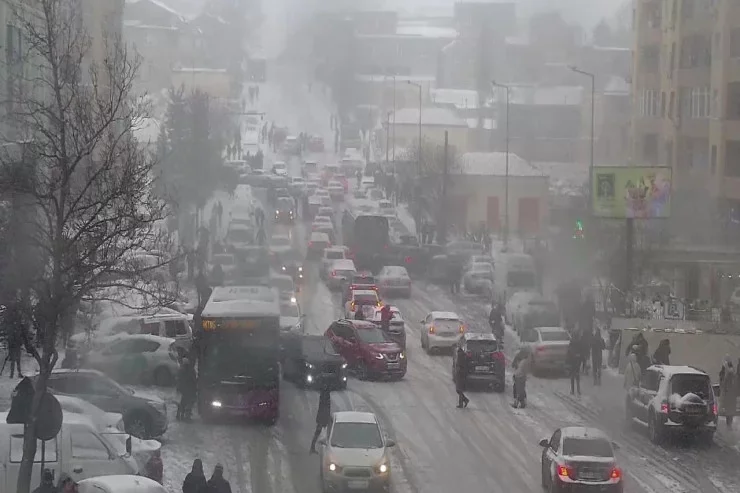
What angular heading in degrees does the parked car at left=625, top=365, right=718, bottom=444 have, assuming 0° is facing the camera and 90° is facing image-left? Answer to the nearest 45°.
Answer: approximately 135°

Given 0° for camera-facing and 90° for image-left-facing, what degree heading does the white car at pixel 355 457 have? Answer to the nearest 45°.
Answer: approximately 0°

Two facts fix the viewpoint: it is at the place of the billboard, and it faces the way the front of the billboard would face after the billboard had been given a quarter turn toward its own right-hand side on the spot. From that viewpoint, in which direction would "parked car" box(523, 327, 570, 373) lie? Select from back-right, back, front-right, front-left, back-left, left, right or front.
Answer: left

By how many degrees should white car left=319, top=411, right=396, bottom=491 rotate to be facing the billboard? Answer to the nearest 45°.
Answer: approximately 135° to its left

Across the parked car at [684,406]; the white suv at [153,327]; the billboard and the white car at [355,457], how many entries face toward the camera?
2

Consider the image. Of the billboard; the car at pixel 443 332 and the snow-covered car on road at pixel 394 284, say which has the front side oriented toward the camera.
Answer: the billboard

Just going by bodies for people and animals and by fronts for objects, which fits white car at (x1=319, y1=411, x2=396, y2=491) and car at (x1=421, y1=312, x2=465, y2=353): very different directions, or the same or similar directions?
very different directions

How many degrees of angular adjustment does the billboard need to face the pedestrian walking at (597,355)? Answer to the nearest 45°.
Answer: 0° — it already faces them

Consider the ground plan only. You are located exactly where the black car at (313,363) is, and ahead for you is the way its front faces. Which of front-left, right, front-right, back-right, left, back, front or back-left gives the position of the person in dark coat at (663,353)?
front-left

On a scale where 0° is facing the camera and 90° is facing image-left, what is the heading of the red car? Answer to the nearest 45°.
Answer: approximately 315°

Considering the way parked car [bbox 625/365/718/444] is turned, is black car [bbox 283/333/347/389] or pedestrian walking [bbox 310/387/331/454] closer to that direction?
the black car

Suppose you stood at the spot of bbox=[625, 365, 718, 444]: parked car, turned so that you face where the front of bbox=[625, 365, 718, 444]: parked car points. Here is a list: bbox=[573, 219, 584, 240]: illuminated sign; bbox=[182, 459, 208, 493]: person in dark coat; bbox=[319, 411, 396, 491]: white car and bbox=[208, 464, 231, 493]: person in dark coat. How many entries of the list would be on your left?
3

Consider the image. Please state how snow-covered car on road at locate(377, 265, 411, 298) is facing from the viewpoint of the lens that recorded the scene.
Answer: facing away from the viewer

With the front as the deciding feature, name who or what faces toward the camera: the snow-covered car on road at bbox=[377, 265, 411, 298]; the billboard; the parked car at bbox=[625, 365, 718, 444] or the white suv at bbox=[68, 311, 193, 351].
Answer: the billboard
